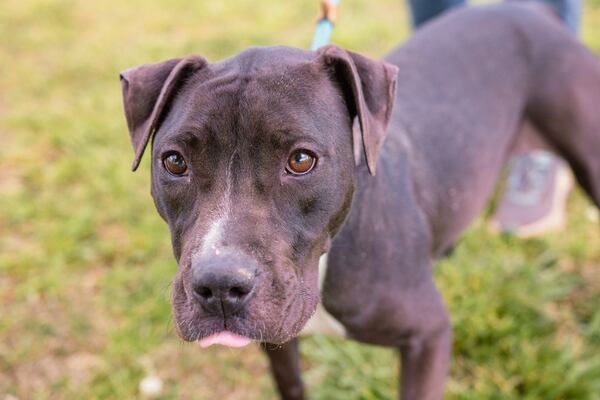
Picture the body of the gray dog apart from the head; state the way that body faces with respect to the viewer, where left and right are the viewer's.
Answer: facing the viewer and to the left of the viewer
